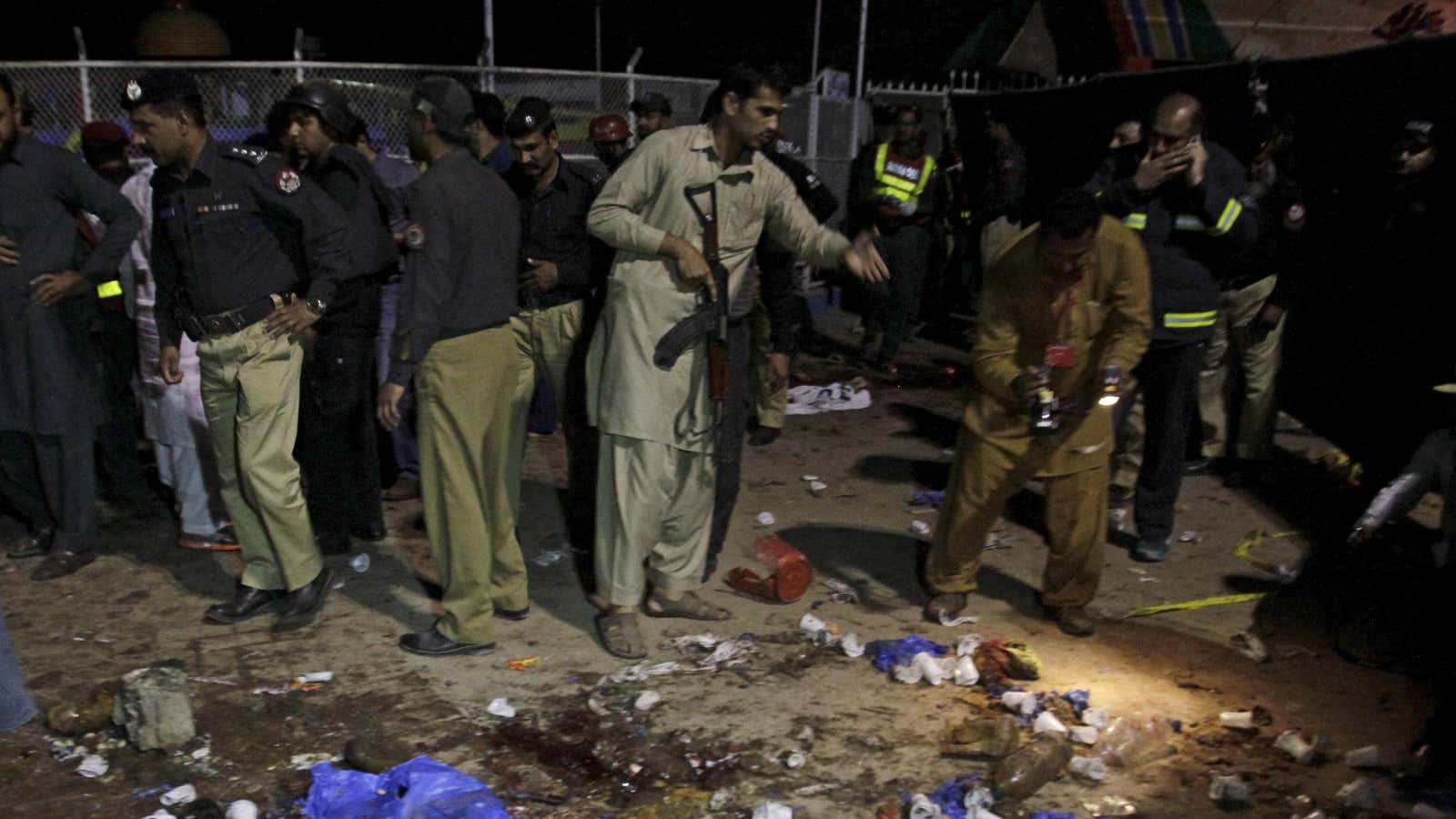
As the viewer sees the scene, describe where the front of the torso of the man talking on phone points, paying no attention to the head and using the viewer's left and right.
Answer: facing the viewer and to the left of the viewer

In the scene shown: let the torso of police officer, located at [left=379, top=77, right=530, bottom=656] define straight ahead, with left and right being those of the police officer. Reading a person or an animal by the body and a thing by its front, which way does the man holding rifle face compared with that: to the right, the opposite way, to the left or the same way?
the opposite way

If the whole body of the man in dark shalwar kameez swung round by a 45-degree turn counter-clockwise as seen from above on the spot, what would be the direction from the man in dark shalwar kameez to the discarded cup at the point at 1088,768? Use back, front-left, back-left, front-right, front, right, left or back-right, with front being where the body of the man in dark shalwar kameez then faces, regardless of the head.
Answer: front-left

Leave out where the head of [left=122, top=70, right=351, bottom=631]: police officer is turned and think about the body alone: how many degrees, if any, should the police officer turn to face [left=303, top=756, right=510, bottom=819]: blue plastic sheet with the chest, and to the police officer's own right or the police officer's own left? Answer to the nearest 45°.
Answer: approximately 45° to the police officer's own left

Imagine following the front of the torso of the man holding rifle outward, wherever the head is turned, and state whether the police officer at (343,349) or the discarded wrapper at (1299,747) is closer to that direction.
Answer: the discarded wrapper

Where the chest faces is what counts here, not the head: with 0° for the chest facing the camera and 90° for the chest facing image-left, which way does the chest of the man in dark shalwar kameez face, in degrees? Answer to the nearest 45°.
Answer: approximately 45°

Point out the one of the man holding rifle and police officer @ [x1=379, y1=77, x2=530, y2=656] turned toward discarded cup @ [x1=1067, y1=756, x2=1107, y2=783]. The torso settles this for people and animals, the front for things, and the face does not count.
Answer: the man holding rifle

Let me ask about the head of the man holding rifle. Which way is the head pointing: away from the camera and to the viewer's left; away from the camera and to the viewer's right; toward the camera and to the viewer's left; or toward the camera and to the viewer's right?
toward the camera and to the viewer's right
